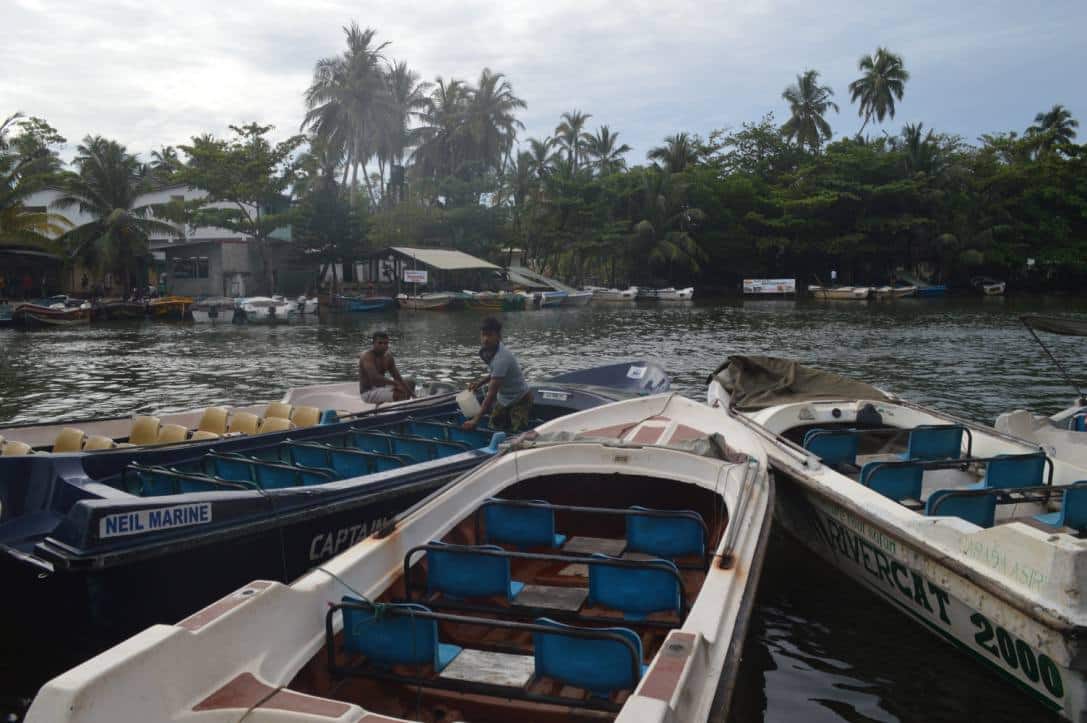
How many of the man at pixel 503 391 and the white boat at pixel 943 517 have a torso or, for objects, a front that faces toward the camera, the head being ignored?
0

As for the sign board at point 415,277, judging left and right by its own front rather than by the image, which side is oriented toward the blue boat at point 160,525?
front

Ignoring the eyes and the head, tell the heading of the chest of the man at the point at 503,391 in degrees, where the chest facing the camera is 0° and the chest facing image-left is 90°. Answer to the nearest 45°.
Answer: approximately 90°

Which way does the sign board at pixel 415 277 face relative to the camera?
toward the camera

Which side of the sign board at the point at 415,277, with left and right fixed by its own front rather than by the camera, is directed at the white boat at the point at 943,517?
front

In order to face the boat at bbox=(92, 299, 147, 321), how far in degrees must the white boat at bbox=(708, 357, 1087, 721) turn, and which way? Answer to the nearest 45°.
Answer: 0° — it already faces it

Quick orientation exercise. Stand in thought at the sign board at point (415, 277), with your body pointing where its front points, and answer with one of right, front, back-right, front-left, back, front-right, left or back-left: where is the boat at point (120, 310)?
right

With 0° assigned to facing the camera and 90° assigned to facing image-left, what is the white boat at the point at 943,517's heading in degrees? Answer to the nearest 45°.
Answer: approximately 135°
